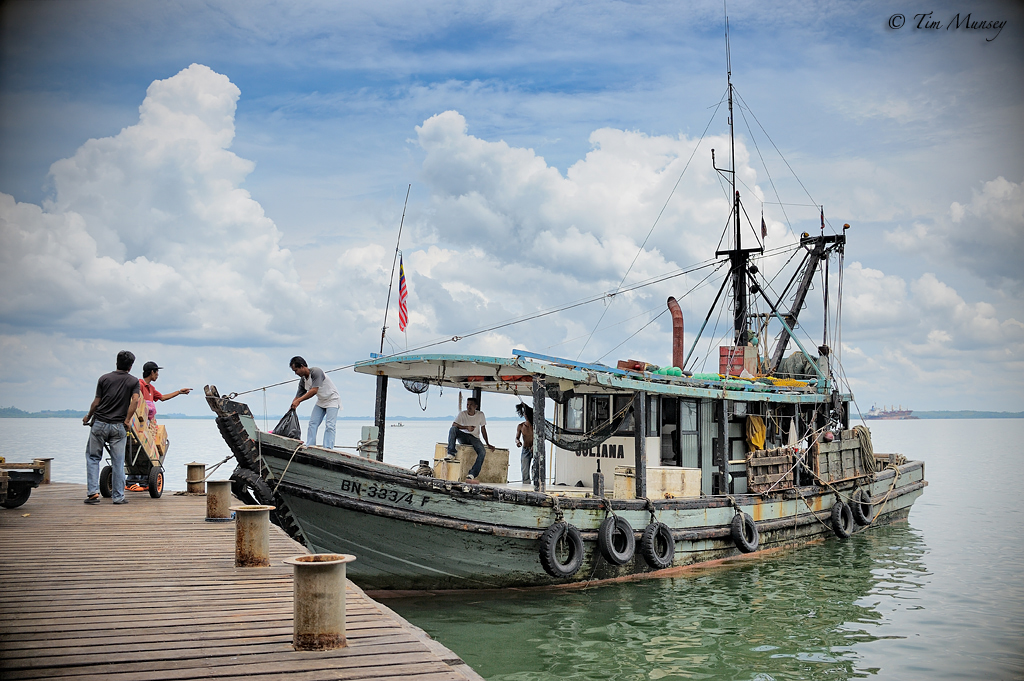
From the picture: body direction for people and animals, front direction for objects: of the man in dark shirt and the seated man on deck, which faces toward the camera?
the seated man on deck

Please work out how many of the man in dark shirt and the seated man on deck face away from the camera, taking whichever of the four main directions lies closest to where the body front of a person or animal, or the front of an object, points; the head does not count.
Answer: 1

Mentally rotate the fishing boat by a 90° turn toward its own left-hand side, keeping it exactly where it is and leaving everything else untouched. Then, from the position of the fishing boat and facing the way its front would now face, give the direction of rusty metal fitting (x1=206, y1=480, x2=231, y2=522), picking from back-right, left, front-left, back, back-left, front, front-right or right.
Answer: right

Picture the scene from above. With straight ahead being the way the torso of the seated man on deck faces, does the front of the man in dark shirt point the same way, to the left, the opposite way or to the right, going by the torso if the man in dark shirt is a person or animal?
the opposite way

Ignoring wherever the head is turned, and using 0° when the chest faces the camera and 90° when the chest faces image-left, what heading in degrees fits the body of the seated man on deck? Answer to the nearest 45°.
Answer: approximately 0°

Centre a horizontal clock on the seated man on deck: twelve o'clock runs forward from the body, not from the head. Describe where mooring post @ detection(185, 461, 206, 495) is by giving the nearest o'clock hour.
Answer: The mooring post is roughly at 3 o'clock from the seated man on deck.

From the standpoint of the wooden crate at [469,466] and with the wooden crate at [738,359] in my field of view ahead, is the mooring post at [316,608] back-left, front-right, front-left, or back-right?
back-right

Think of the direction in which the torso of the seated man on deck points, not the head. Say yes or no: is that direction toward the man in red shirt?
no

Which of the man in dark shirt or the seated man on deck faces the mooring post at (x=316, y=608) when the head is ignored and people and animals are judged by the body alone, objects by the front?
the seated man on deck

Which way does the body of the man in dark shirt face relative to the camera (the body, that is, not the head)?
away from the camera

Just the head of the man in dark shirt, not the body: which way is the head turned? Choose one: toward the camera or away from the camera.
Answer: away from the camera

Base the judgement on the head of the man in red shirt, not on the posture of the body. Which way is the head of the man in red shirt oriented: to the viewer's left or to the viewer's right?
to the viewer's right

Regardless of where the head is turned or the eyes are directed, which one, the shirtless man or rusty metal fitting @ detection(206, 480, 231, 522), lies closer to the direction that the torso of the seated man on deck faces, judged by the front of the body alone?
the rusty metal fitting

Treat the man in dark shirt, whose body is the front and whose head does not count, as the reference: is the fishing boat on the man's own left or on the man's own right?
on the man's own right

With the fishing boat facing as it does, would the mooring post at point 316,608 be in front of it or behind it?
in front

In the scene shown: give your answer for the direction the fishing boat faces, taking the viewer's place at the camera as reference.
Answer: facing the viewer and to the left of the viewer
